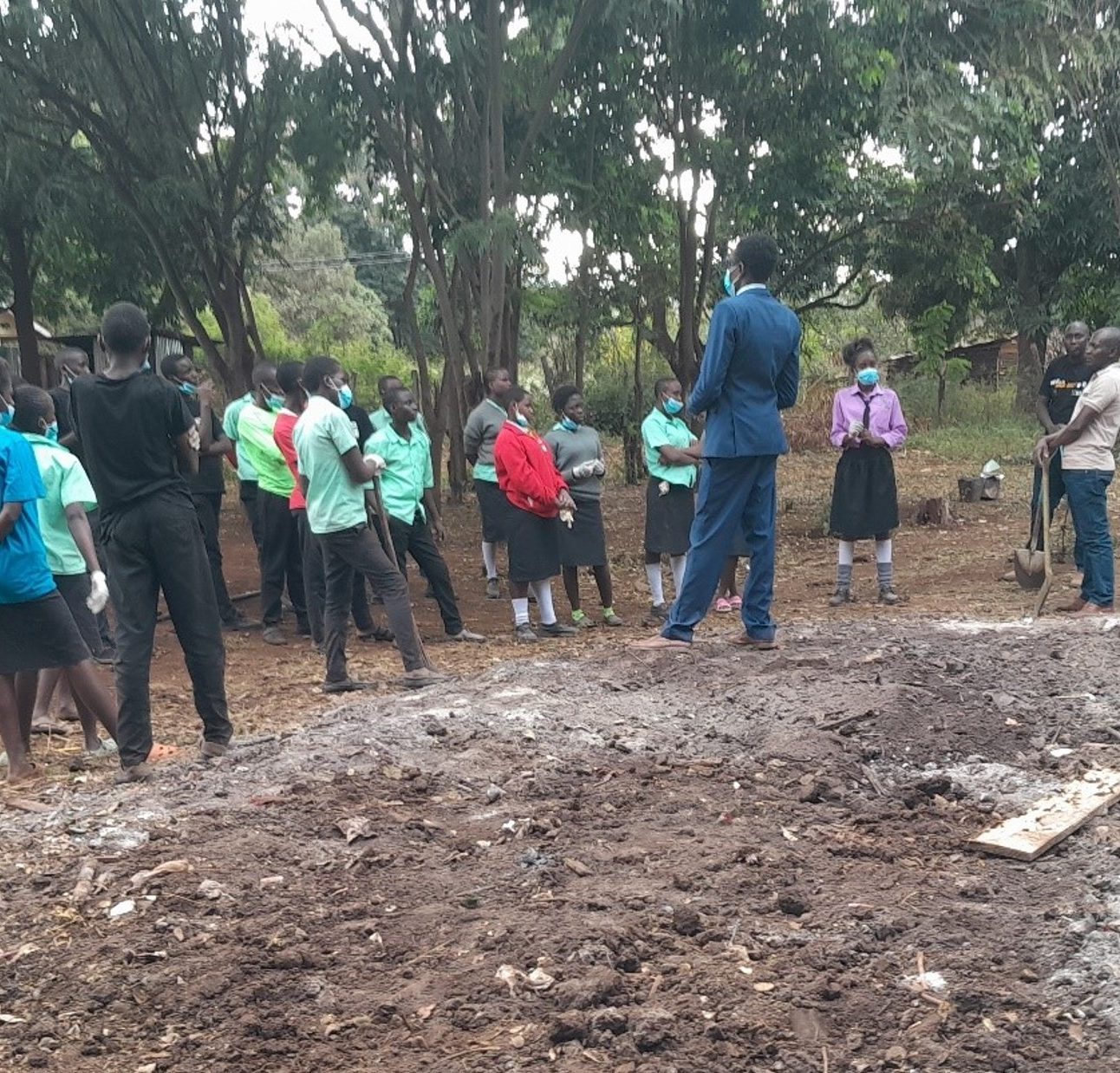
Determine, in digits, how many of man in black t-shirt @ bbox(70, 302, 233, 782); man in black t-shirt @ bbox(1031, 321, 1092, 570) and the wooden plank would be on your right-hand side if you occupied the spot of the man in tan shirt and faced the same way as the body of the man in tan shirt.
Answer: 1

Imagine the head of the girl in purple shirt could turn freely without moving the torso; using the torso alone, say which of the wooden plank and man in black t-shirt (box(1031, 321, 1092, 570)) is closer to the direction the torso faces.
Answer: the wooden plank

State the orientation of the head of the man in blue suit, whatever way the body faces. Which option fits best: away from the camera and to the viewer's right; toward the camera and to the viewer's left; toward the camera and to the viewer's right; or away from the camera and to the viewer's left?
away from the camera and to the viewer's left

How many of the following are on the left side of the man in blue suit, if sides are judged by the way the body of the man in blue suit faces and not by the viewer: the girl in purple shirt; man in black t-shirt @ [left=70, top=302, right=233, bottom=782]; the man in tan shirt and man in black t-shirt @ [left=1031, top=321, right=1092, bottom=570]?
1

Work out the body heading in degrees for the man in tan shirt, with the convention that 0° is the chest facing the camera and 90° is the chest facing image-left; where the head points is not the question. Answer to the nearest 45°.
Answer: approximately 90°

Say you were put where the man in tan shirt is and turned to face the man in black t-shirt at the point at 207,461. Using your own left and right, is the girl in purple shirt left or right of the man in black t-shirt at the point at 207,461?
right

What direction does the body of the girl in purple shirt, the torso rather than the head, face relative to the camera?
toward the camera

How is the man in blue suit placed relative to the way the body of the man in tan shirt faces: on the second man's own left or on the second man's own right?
on the second man's own left

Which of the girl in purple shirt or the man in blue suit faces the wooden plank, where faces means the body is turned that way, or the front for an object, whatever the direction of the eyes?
the girl in purple shirt

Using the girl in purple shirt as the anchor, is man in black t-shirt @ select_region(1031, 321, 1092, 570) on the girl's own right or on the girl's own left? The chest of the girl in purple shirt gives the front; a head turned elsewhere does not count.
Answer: on the girl's own left

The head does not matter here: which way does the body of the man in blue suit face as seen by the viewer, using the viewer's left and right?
facing away from the viewer and to the left of the viewer

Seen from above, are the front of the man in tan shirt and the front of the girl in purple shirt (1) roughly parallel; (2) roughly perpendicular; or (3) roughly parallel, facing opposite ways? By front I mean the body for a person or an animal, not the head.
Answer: roughly perpendicular

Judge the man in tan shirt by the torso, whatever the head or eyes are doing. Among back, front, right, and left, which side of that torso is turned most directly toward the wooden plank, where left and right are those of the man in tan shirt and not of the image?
left
